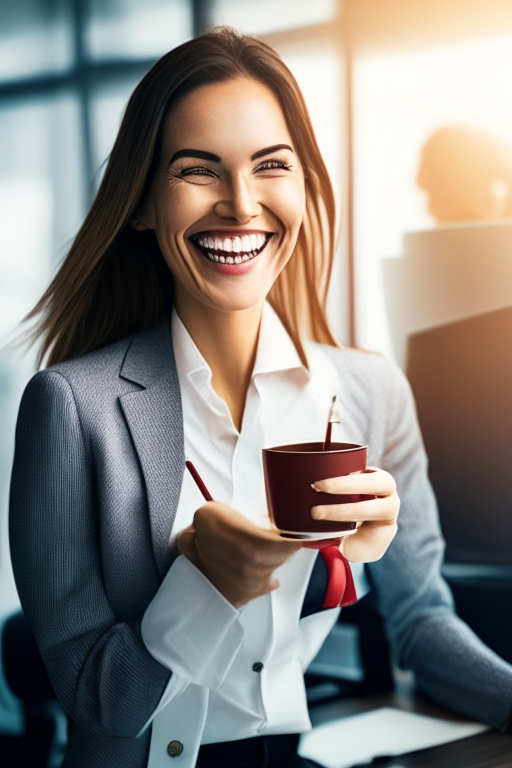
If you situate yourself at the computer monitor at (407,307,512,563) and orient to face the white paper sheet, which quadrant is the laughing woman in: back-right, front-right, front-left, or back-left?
front-right

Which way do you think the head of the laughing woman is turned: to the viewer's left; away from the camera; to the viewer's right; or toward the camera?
toward the camera

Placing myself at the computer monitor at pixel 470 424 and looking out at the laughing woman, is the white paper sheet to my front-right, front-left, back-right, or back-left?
front-left

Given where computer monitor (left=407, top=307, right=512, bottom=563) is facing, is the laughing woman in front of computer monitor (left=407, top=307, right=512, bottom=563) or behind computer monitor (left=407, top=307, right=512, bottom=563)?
in front

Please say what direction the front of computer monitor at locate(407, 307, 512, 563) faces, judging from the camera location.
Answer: facing the viewer and to the left of the viewer
